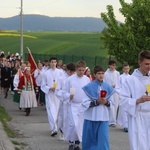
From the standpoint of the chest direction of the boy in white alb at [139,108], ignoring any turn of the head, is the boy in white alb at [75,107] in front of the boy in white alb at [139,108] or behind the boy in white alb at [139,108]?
behind

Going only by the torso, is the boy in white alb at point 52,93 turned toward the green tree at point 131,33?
no

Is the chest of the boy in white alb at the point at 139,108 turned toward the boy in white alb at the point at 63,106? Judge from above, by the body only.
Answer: no

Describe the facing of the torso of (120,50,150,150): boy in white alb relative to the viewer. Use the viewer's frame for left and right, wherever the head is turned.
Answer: facing the viewer and to the right of the viewer

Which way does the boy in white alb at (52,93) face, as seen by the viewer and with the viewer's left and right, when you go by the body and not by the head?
facing the viewer

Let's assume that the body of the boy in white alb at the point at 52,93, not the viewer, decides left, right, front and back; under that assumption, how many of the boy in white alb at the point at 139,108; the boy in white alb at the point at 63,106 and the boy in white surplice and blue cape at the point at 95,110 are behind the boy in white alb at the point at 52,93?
0

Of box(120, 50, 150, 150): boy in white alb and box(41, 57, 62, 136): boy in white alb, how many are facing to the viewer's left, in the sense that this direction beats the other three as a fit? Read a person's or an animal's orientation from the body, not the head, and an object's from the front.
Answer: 0

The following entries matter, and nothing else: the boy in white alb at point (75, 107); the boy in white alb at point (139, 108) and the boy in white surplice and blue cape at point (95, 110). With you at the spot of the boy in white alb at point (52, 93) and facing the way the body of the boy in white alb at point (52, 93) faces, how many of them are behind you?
0

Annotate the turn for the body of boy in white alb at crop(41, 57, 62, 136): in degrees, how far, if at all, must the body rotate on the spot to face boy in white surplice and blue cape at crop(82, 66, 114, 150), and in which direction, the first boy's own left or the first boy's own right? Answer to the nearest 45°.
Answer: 0° — they already face them
